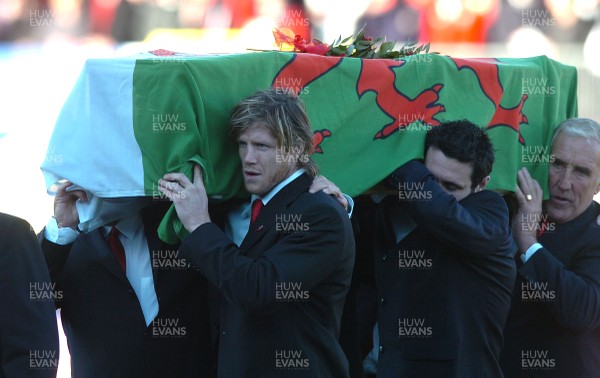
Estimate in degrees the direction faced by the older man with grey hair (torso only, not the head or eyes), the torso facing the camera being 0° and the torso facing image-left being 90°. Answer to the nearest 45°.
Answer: approximately 45°

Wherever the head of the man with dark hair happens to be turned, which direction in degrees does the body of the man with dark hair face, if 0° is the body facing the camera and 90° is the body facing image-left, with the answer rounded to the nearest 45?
approximately 45°

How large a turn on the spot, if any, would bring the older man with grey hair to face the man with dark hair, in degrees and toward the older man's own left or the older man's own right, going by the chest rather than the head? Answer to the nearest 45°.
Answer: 0° — they already face them

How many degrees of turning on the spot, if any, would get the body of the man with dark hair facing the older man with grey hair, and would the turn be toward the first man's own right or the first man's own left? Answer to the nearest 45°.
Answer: approximately 180°
